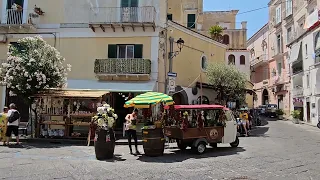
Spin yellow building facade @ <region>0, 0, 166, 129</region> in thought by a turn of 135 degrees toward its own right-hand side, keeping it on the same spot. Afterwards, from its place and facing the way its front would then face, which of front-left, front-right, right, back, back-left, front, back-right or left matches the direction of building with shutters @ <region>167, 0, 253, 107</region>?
right

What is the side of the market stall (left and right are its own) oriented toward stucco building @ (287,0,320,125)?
left

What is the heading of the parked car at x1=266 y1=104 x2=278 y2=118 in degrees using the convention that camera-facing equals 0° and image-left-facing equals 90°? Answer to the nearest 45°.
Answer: approximately 0°

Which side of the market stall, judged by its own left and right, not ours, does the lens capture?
front

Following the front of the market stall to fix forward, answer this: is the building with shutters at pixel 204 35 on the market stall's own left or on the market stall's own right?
on the market stall's own left

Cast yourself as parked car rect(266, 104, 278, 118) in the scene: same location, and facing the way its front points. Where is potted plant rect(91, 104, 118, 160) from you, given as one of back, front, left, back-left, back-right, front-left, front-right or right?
front

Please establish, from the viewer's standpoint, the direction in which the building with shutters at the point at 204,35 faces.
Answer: facing the viewer

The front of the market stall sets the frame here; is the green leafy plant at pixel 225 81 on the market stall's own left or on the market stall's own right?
on the market stall's own left

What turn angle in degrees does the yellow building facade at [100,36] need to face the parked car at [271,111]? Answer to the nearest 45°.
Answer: approximately 135° to its left

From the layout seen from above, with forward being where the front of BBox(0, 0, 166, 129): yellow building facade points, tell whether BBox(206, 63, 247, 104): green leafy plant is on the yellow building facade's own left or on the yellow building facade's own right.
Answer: on the yellow building facade's own left

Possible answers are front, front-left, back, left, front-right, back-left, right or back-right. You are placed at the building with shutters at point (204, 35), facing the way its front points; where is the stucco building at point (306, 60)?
left
